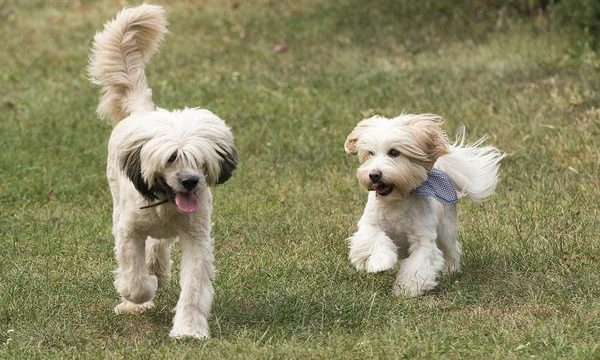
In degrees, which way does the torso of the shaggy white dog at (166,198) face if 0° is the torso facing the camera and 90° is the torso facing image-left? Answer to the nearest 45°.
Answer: approximately 0°

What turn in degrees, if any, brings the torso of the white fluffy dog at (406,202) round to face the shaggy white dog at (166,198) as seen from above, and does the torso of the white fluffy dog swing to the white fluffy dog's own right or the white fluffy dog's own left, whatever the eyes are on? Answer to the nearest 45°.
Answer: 0° — it already faces it

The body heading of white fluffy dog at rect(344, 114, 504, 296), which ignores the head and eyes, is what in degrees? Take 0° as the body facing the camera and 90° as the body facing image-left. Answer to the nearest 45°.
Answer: approximately 45°
